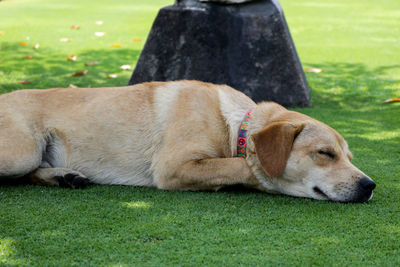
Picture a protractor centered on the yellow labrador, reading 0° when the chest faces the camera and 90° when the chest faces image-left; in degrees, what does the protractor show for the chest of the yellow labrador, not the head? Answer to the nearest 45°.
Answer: approximately 270°

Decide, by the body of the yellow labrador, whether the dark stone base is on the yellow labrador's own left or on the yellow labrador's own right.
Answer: on the yellow labrador's own left
